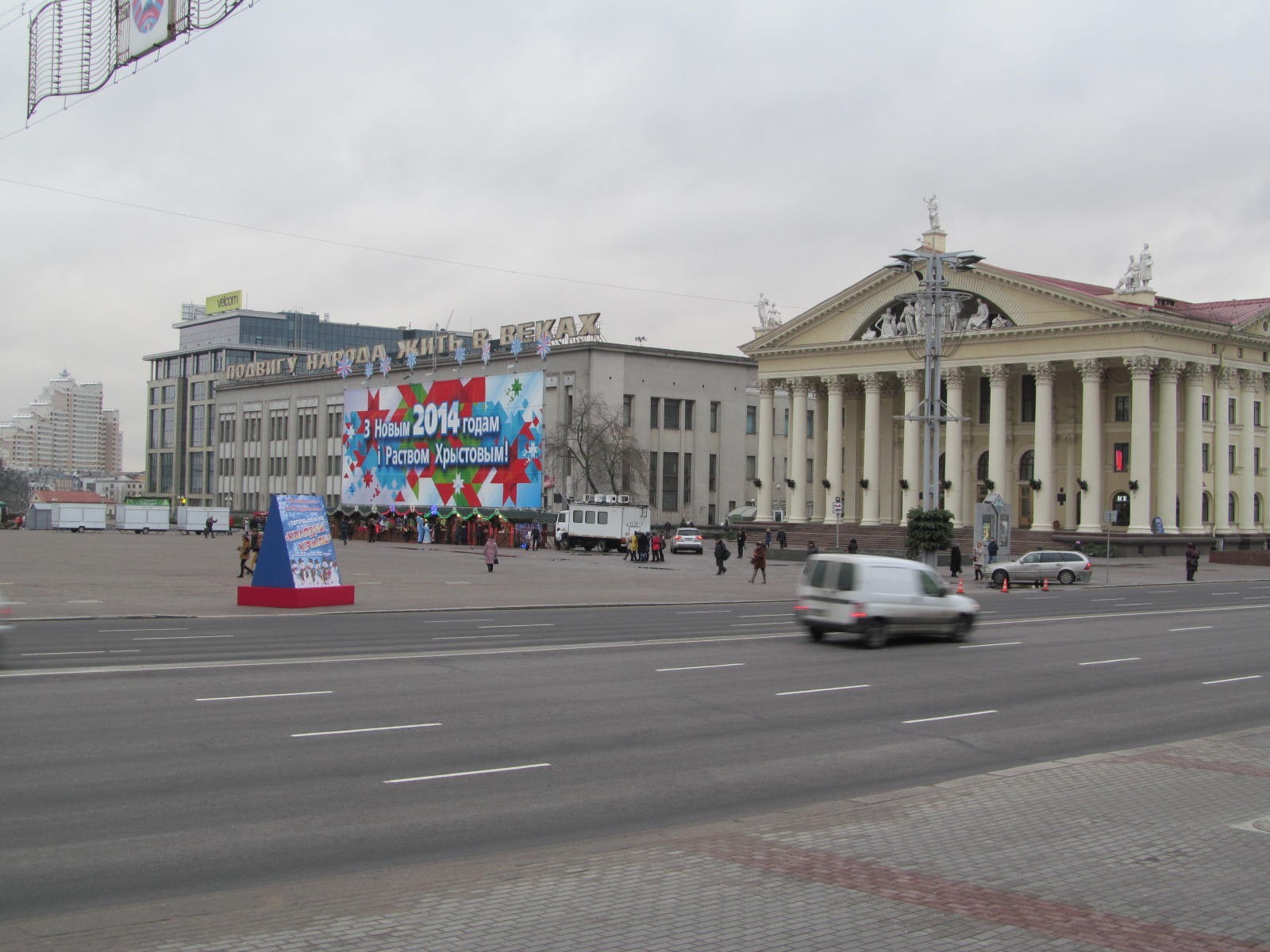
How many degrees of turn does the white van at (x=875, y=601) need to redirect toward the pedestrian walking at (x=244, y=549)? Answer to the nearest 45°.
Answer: approximately 90° to its left

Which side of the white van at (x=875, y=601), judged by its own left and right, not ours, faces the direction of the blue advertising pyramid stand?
left

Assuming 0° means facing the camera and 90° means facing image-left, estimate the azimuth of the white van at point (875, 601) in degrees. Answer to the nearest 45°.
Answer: approximately 225°

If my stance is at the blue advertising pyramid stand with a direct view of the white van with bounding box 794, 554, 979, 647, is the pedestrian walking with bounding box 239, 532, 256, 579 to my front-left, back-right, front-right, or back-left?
back-left

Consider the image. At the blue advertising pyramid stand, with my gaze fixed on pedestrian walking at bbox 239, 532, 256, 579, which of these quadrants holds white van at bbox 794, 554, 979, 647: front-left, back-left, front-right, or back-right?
back-right
